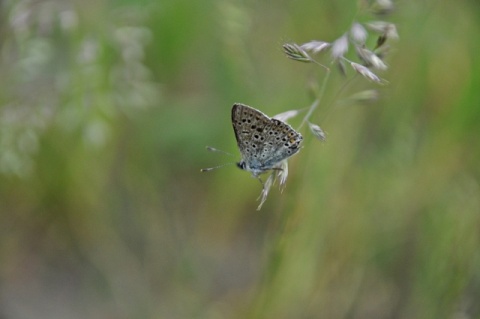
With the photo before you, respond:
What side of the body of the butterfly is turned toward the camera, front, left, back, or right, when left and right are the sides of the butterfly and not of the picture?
left
